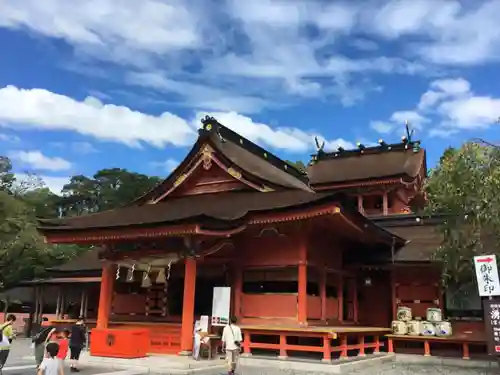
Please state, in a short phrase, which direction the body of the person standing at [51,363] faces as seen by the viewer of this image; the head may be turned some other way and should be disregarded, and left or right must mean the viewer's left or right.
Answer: facing away from the viewer

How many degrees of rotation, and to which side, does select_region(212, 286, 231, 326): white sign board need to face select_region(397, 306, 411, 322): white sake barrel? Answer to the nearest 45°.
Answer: approximately 90° to its left

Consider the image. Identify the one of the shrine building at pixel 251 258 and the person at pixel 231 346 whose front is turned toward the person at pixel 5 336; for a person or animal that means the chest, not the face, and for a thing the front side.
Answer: the shrine building

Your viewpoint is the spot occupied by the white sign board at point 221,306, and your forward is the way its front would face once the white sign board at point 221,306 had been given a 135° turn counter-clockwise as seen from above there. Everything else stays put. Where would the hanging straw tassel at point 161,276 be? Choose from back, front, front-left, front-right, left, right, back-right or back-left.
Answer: left

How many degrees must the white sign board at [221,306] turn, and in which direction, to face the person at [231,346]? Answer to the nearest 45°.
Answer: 0° — it already faces them

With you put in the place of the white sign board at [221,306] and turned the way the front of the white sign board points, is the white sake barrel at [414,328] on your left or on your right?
on your left

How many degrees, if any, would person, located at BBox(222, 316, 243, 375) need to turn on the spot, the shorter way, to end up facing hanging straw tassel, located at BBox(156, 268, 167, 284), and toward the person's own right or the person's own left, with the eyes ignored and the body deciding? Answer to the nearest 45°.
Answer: approximately 45° to the person's own left

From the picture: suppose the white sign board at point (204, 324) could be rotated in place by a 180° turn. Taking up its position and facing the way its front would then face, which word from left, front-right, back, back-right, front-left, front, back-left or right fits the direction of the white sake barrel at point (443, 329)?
right

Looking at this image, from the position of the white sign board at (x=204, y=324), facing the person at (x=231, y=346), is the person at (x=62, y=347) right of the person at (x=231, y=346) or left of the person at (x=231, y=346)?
right

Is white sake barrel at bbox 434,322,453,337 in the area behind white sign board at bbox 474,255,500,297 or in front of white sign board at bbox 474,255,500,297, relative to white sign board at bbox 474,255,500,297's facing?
behind

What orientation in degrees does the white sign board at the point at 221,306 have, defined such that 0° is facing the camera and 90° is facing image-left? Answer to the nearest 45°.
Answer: approximately 0°

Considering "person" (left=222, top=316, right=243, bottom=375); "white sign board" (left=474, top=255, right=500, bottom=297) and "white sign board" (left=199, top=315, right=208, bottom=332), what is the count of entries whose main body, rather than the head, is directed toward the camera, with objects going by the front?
2

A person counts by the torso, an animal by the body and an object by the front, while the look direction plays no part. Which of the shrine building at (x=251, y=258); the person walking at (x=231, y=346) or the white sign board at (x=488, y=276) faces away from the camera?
the person walking
